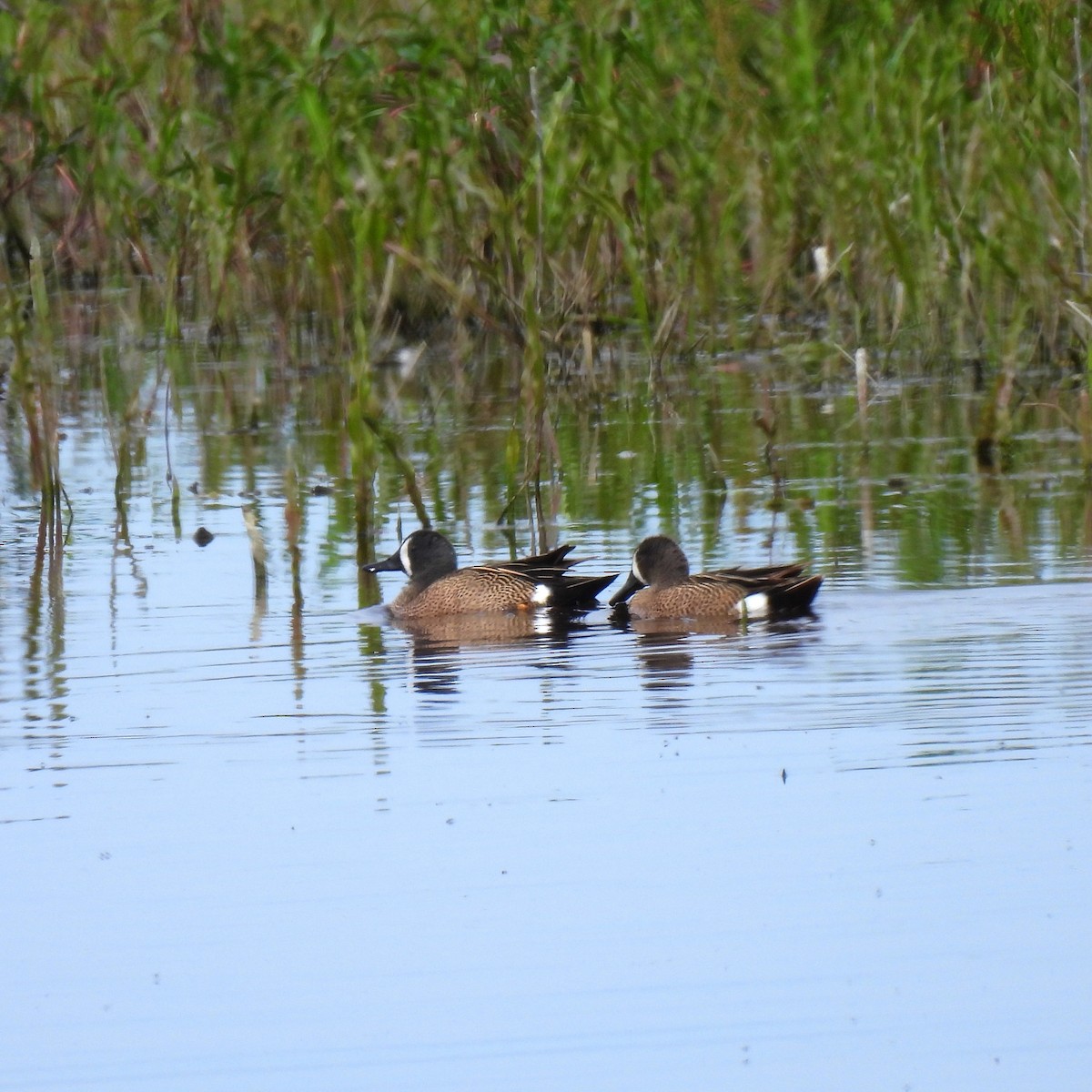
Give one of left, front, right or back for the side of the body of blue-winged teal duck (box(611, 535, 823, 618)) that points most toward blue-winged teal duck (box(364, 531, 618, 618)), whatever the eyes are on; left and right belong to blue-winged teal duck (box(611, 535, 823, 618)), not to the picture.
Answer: front

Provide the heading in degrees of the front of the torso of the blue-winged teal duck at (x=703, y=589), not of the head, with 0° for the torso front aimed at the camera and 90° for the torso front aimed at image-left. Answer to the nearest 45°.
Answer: approximately 90°

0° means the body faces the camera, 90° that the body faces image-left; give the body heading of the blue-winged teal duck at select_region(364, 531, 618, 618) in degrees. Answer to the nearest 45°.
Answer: approximately 90°

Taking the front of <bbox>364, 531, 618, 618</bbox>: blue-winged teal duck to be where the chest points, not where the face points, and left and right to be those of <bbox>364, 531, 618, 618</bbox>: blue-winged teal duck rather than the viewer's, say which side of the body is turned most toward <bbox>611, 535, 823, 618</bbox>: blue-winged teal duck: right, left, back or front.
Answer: back

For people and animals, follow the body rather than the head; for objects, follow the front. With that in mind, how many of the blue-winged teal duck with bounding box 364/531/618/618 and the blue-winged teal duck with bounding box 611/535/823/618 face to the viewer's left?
2
